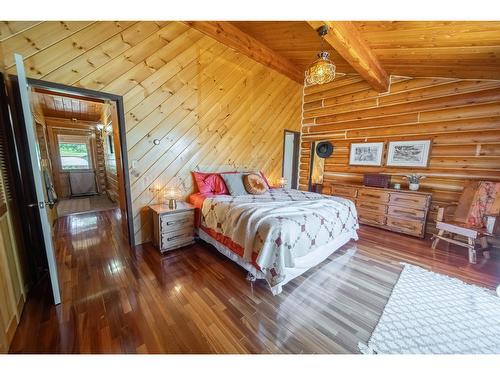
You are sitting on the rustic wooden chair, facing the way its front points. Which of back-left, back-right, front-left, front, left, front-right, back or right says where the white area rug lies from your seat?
front-left

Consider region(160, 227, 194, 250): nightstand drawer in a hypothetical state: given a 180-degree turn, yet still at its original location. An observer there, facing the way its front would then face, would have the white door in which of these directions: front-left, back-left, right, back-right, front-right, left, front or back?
left

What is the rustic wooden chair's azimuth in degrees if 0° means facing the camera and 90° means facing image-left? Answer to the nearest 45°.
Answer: approximately 45°

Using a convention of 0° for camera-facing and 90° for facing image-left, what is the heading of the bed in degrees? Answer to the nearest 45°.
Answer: approximately 315°

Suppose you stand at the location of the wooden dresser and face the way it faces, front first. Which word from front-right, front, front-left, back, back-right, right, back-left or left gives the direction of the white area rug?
front-left

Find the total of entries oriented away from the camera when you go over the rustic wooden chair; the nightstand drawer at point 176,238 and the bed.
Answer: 0

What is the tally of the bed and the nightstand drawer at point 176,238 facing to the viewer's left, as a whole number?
0

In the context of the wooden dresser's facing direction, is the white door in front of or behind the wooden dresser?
in front

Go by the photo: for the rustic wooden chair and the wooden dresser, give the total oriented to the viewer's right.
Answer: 0

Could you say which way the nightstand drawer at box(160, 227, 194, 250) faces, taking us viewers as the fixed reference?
facing the viewer and to the right of the viewer

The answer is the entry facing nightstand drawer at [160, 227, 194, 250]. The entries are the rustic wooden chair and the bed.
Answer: the rustic wooden chair
